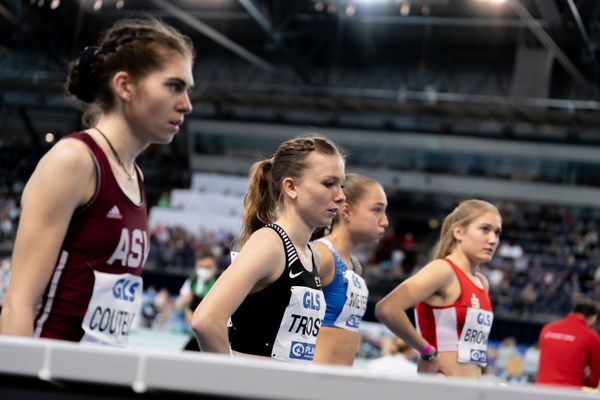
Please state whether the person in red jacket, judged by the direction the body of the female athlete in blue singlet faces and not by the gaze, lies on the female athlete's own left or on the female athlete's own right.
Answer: on the female athlete's own left

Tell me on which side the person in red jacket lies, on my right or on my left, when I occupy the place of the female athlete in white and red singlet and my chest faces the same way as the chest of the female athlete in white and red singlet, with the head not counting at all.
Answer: on my left

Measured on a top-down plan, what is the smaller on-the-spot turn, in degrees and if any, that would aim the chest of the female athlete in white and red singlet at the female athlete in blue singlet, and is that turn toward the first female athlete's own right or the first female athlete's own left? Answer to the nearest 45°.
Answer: approximately 90° to the first female athlete's own right

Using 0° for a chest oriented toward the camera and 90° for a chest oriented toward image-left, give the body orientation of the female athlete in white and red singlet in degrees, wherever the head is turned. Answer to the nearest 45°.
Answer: approximately 315°

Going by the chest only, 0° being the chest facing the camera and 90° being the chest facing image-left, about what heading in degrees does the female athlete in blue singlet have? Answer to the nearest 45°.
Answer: approximately 315°

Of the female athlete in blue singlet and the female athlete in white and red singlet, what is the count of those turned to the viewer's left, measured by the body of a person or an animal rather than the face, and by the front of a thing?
0

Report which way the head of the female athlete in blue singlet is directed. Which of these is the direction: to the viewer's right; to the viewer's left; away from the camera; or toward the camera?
to the viewer's right

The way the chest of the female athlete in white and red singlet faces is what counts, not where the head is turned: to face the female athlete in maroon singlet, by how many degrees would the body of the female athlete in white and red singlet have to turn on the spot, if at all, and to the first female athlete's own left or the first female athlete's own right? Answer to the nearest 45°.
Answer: approximately 45° to the first female athlete's own right
